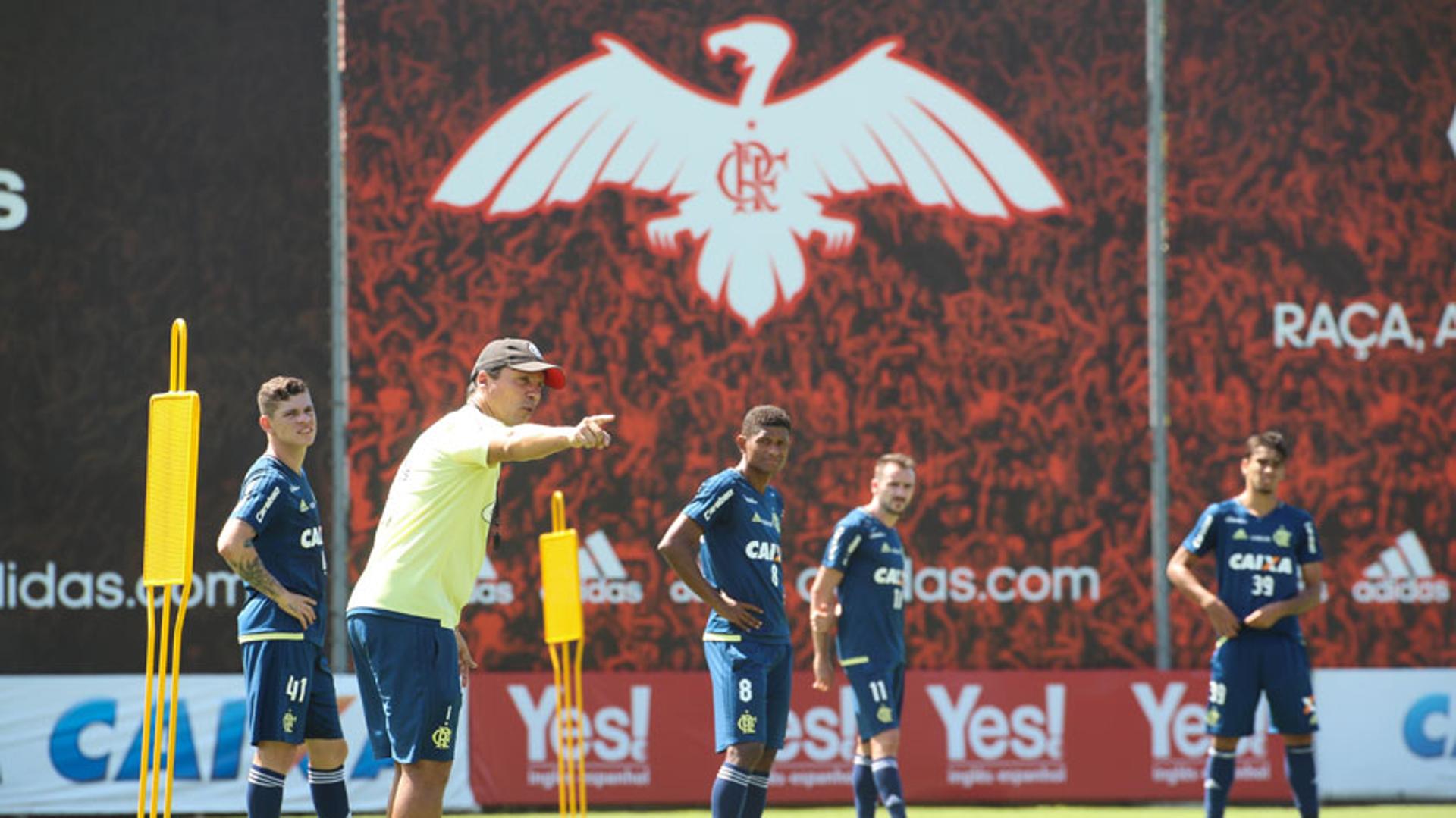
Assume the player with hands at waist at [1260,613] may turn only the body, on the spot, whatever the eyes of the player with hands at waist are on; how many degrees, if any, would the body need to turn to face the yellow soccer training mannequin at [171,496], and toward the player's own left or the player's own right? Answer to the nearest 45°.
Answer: approximately 45° to the player's own right

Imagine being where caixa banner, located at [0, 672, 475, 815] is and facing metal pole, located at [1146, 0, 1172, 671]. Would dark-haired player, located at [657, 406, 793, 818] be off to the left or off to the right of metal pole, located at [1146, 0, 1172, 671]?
right

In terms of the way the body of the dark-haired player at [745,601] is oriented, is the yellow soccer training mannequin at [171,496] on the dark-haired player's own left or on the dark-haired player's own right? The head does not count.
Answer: on the dark-haired player's own right

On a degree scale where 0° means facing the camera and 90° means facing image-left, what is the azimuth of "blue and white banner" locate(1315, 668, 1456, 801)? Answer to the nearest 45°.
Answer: approximately 0°

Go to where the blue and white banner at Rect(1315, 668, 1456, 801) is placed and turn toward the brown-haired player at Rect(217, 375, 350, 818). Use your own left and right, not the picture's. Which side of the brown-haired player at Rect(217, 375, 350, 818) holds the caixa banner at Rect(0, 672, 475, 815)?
right

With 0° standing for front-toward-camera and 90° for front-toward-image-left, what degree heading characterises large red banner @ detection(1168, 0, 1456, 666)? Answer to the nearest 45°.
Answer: approximately 0°

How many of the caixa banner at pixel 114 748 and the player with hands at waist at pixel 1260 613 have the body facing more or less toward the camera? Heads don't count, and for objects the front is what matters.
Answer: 2

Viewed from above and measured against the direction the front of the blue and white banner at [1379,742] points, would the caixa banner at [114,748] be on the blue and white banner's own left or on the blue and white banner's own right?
on the blue and white banner's own right

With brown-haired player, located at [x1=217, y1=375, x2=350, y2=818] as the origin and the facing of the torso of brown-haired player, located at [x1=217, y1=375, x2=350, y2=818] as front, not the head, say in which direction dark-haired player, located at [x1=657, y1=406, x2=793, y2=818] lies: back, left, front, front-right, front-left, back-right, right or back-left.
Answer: front-left

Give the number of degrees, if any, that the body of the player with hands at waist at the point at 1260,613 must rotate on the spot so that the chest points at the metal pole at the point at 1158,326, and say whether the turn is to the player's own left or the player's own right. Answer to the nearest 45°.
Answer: approximately 180°
